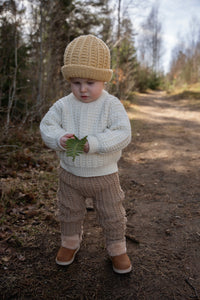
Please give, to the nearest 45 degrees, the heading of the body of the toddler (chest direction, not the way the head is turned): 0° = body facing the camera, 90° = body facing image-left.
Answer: approximately 0°
